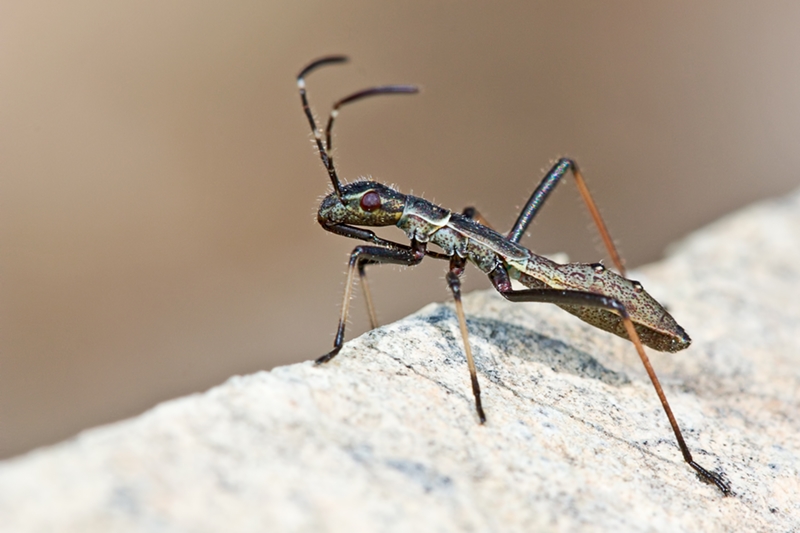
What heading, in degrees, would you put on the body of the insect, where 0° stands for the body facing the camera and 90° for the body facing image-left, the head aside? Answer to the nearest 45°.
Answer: approximately 90°
